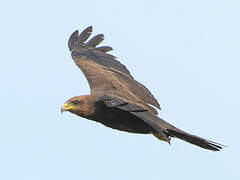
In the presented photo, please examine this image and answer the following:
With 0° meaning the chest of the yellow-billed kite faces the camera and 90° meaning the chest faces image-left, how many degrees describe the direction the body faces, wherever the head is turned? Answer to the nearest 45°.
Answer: approximately 90°
